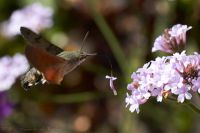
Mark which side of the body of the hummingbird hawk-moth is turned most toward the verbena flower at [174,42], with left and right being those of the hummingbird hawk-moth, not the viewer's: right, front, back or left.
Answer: front

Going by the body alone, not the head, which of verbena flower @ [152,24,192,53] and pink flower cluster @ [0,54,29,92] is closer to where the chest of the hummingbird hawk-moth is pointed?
the verbena flower

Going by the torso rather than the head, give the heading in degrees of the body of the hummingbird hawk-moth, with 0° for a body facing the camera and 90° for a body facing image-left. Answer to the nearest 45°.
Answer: approximately 270°

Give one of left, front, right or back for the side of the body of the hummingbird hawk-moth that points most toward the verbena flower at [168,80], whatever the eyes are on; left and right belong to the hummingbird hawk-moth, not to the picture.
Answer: front

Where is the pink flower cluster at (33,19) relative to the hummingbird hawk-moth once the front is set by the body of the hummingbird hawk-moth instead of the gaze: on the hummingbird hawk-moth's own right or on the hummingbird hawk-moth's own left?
on the hummingbird hawk-moth's own left

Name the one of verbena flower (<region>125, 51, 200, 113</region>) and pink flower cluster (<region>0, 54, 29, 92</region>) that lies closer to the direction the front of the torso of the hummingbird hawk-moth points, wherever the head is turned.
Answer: the verbena flower

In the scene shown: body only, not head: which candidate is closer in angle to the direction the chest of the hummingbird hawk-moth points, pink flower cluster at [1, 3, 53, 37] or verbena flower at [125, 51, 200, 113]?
the verbena flower
